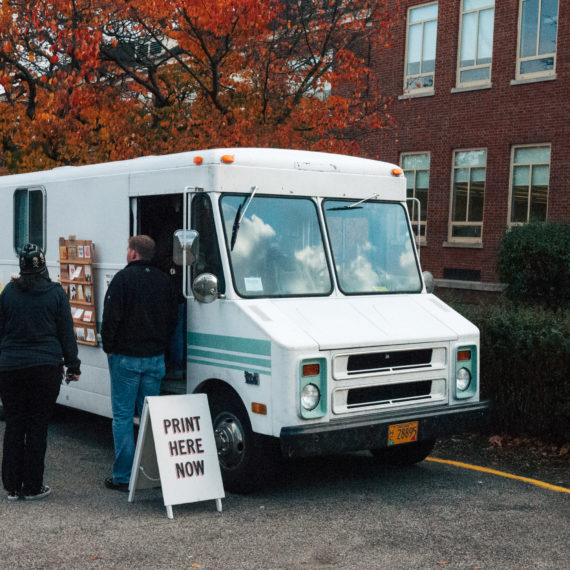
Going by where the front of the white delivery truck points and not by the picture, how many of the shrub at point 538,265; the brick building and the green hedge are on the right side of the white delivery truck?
0

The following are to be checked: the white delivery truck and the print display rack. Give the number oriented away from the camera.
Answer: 0

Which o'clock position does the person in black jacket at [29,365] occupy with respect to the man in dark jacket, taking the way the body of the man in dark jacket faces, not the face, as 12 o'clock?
The person in black jacket is roughly at 10 o'clock from the man in dark jacket.

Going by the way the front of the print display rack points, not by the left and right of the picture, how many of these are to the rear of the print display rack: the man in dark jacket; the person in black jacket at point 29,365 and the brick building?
1

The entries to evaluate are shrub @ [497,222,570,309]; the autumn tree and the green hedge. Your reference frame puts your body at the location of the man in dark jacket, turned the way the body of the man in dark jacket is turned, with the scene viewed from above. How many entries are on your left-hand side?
0

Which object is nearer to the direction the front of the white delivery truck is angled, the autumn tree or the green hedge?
the green hedge

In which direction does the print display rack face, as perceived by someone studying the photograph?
facing the viewer and to the left of the viewer

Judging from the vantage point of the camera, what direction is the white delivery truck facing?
facing the viewer and to the right of the viewer

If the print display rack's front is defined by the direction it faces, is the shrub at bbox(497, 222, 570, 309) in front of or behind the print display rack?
behind

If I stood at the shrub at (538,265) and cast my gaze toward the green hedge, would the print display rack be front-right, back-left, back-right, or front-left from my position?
front-right

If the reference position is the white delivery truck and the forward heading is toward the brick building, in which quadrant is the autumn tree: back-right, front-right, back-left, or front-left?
front-left

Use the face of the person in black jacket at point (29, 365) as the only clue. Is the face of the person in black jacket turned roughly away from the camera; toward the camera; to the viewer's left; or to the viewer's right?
away from the camera

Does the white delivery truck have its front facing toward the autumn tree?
no

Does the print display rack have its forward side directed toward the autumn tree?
no

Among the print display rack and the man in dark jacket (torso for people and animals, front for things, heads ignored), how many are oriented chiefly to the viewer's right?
0

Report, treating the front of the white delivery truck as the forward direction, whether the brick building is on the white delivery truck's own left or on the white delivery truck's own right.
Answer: on the white delivery truck's own left

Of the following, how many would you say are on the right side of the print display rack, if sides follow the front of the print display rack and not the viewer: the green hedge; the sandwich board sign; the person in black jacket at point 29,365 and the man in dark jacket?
0

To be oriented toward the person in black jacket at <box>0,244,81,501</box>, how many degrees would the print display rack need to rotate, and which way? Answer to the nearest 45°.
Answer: approximately 45° to its left

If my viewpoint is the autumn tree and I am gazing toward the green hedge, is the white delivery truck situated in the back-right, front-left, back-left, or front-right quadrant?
front-right
